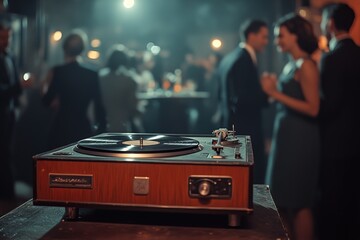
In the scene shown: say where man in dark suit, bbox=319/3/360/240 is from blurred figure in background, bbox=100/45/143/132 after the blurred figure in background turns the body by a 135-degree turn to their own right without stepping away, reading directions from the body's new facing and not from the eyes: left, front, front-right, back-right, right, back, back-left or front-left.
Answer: front

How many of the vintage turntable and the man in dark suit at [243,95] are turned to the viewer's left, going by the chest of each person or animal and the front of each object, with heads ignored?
0

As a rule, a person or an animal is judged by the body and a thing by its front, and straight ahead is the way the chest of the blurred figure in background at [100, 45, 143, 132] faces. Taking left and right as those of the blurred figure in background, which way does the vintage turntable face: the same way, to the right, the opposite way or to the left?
the opposite way

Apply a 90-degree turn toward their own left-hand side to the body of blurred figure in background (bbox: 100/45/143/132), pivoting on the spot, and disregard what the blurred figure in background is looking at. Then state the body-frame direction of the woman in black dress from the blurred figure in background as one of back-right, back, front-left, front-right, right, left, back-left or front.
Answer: back-left

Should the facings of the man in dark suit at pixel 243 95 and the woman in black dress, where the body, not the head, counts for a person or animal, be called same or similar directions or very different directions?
very different directions

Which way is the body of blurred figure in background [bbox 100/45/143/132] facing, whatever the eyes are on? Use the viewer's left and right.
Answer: facing away from the viewer

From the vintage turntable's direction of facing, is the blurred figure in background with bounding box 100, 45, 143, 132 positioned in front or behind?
behind

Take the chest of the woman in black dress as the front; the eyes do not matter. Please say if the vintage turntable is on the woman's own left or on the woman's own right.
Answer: on the woman's own left

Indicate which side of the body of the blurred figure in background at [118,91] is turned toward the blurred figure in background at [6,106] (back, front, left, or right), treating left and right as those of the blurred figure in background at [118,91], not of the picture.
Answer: left

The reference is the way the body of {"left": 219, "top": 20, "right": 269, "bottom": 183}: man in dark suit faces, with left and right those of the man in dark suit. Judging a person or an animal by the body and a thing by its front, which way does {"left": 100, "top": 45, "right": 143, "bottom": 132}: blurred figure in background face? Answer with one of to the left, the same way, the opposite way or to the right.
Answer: to the left

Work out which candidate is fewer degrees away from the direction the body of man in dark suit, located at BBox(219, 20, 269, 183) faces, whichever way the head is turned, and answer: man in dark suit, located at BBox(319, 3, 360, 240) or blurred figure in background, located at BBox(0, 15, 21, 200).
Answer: the man in dark suit

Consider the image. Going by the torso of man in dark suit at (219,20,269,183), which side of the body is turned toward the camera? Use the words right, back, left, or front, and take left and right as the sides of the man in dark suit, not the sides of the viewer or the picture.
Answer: right

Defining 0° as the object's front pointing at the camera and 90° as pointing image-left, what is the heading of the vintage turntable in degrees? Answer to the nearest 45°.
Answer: approximately 0°

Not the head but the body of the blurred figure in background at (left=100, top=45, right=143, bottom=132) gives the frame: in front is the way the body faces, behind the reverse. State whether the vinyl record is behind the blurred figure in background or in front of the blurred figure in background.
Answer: behind

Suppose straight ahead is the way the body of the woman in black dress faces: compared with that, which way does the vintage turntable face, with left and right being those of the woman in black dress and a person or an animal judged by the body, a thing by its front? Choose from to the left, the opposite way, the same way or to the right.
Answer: to the left

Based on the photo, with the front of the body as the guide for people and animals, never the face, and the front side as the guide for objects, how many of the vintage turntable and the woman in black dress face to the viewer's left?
1

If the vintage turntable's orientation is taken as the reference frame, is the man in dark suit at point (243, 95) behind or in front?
behind

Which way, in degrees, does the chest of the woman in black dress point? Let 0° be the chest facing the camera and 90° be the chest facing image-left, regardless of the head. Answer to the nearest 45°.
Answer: approximately 90°
